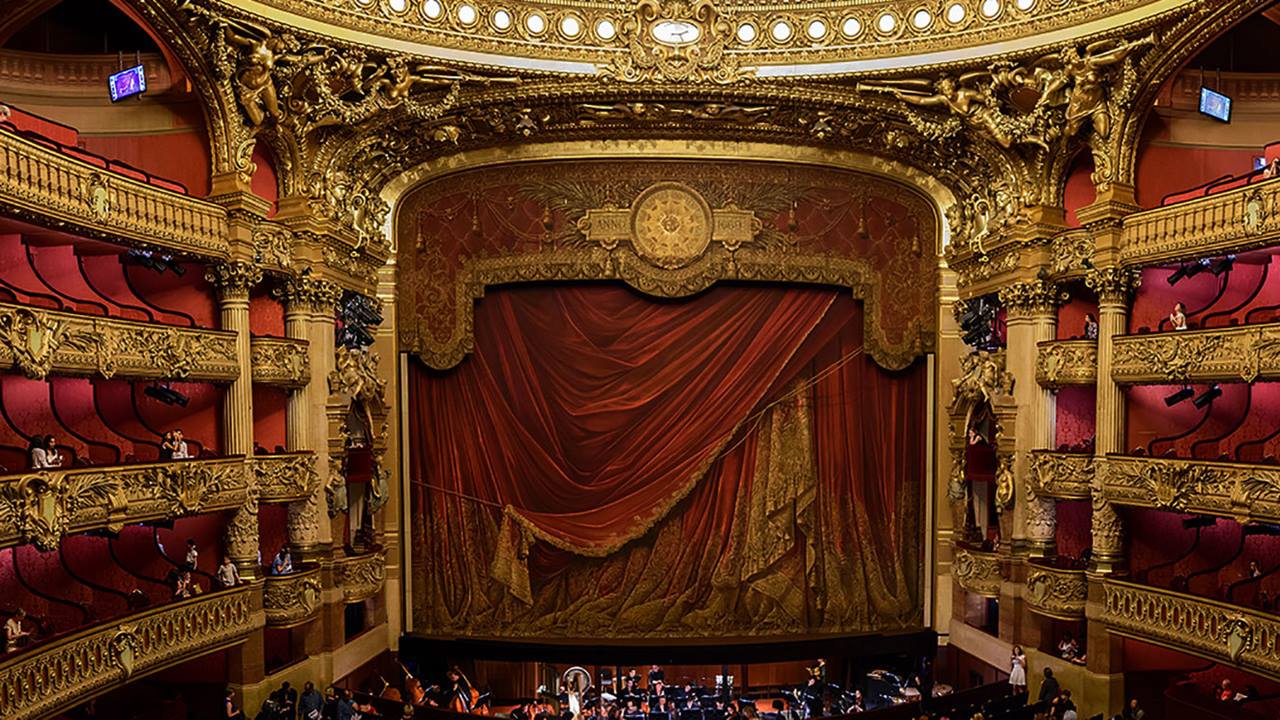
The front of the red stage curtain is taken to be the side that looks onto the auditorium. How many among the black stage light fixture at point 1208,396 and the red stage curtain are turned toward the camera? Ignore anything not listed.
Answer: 1

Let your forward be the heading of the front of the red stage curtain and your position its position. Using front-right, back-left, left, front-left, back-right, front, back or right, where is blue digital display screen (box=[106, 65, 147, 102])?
front-right

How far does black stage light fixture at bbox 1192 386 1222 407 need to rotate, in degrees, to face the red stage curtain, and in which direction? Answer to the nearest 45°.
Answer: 0° — it already faces it

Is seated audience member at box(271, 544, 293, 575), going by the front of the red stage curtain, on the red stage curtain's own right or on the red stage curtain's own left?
on the red stage curtain's own right

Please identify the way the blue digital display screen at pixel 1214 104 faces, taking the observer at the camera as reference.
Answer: facing the viewer and to the left of the viewer

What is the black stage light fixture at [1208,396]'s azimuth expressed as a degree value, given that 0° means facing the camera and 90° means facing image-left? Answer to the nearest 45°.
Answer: approximately 90°

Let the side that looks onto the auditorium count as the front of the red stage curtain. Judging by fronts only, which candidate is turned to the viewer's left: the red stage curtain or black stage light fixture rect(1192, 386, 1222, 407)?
the black stage light fixture

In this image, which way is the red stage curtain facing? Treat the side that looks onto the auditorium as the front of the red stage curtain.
toward the camera

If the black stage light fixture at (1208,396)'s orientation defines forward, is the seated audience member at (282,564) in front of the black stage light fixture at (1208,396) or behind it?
in front
